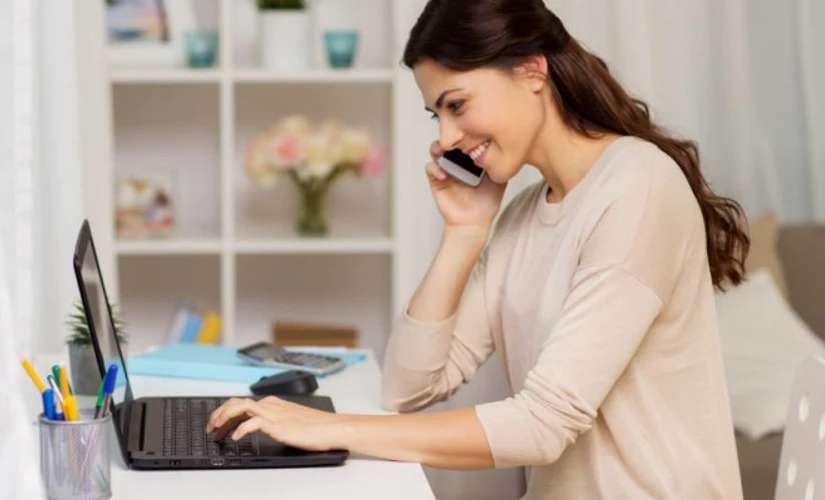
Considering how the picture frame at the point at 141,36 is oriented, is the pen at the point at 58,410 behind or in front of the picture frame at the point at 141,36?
in front

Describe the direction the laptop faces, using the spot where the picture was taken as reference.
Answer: facing to the right of the viewer

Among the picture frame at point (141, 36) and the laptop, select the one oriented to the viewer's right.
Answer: the laptop

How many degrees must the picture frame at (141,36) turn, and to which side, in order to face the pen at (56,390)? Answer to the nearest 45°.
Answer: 0° — it already faces it

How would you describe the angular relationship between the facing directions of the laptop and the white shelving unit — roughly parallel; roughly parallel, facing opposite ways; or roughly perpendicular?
roughly perpendicular

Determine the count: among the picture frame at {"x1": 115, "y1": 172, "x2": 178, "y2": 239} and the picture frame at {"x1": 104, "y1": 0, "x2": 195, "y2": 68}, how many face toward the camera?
2

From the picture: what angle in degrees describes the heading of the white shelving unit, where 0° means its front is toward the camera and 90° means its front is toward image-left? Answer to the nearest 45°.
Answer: approximately 0°

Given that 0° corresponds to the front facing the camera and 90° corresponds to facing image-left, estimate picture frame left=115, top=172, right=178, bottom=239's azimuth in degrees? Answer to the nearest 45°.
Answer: approximately 0°

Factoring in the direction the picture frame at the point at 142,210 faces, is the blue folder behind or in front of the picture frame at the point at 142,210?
in front
